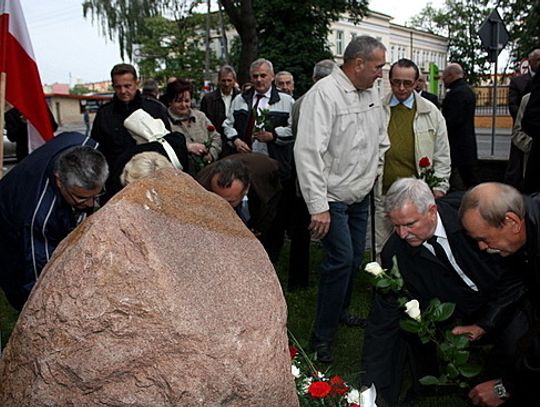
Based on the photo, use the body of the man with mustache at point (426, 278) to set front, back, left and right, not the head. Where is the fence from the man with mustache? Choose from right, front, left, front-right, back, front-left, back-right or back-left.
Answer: back-right

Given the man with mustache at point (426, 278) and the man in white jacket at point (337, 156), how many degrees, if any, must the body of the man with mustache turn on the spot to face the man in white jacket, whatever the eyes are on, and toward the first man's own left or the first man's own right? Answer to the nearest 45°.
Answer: approximately 90° to the first man's own right

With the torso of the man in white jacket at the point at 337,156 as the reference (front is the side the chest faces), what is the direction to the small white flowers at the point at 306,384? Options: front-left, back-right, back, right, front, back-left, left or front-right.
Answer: front-right

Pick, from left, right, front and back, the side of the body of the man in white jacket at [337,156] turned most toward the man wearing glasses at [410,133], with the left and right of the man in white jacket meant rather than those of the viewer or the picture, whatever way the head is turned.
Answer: left

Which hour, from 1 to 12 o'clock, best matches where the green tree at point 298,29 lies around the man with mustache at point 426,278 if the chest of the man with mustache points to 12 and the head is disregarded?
The green tree is roughly at 4 o'clock from the man with mustache.

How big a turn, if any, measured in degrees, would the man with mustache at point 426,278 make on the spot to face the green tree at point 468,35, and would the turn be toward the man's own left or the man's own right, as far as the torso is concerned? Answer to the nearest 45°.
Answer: approximately 135° to the man's own right

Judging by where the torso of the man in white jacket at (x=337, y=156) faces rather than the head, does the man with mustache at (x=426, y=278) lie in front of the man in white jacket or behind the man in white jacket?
in front

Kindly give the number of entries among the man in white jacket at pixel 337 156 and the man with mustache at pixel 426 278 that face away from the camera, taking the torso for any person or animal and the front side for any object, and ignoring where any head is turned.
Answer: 0

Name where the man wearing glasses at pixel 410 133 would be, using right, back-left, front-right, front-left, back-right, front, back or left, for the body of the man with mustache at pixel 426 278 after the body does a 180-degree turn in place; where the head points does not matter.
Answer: front-left

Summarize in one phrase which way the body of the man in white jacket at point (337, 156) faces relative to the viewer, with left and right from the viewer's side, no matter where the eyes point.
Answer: facing the viewer and to the right of the viewer

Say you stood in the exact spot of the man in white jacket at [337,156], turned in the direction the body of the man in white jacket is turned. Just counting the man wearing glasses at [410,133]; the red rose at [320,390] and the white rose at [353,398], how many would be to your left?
1

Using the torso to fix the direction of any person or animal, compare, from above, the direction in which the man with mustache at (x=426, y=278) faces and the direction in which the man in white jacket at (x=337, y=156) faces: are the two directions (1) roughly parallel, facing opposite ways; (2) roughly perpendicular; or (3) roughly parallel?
roughly perpendicular

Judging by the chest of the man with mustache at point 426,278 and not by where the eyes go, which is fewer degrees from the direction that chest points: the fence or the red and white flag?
the red and white flag

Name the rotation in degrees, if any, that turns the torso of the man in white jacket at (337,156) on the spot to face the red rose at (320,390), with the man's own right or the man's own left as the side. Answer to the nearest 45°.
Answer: approximately 45° to the man's own right

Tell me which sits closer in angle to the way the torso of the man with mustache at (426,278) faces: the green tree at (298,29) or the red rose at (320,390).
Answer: the red rose

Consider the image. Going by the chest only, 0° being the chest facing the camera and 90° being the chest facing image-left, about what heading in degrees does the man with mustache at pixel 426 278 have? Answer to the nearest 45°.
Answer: approximately 45°

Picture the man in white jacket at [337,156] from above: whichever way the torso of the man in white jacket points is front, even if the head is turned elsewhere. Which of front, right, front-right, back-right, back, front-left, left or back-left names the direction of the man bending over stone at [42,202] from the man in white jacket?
right
